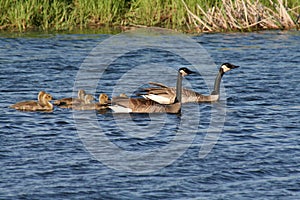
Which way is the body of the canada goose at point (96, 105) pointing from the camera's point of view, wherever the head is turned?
to the viewer's right

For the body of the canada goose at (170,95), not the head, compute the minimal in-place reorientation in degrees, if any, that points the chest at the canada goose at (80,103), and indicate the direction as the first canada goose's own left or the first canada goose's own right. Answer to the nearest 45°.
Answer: approximately 135° to the first canada goose's own right

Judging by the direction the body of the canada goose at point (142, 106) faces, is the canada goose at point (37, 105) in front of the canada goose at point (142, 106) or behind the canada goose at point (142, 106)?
behind

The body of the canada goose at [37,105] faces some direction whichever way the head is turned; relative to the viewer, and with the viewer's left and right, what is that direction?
facing to the right of the viewer

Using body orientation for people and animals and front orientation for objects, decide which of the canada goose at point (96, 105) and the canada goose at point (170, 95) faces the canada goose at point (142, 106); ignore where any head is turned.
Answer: the canada goose at point (96, 105)

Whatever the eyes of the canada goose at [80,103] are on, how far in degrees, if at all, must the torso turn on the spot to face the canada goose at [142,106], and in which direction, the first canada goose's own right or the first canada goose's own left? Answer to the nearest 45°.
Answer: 0° — it already faces it

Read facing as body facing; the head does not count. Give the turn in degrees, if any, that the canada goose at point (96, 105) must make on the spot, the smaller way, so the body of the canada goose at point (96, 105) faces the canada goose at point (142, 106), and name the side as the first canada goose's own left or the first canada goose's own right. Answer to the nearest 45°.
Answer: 0° — it already faces it

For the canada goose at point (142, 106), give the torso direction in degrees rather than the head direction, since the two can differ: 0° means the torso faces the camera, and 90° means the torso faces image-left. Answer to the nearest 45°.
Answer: approximately 270°

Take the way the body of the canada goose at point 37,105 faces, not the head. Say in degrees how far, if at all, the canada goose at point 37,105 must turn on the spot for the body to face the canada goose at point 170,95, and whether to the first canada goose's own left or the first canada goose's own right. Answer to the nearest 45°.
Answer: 0° — it already faces it

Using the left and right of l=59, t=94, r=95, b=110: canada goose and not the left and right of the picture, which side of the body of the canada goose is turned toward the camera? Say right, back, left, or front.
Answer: right

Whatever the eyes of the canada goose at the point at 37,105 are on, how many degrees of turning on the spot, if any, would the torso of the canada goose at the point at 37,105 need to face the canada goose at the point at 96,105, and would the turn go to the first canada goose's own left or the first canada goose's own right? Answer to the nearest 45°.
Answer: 0° — it already faces it

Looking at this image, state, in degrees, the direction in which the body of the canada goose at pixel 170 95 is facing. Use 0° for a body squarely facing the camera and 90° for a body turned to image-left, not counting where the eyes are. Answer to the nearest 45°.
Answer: approximately 270°
